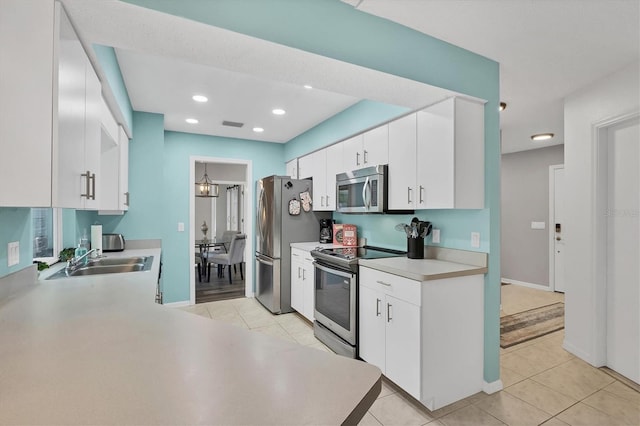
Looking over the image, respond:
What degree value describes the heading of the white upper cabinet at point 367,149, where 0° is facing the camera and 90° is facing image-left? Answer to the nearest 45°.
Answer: approximately 45°

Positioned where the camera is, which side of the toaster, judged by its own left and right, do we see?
right

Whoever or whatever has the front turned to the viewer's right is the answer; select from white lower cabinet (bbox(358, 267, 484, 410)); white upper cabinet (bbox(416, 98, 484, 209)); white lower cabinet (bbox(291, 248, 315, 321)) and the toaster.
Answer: the toaster

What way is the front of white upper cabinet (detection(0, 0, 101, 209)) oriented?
to the viewer's right

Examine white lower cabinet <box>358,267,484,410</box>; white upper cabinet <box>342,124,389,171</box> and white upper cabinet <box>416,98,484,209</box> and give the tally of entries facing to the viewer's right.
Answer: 0

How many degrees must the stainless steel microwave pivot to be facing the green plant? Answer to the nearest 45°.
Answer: approximately 45° to its right

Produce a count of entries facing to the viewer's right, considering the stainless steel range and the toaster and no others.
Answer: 1

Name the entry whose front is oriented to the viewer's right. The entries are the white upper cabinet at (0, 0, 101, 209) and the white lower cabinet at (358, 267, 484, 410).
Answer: the white upper cabinet

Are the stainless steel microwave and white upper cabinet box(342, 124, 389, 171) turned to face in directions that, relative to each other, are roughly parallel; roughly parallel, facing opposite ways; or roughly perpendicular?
roughly parallel

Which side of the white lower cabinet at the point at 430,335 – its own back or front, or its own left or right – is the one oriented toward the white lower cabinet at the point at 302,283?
right

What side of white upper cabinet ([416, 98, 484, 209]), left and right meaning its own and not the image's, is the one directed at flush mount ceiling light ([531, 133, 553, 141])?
back

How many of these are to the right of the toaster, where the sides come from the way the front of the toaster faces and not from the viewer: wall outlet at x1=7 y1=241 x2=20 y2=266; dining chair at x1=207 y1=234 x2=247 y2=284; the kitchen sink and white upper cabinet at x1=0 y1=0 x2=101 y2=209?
3

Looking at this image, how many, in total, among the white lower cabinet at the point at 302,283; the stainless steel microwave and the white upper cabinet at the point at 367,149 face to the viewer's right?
0

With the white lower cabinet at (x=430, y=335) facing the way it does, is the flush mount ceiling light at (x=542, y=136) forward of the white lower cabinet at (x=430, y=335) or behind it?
behind

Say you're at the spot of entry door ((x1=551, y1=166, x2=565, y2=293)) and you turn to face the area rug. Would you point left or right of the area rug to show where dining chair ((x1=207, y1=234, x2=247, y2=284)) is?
right

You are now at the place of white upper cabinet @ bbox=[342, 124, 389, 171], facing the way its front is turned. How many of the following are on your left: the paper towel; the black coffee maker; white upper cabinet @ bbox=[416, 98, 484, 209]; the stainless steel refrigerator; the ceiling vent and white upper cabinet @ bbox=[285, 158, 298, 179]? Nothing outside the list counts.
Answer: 1

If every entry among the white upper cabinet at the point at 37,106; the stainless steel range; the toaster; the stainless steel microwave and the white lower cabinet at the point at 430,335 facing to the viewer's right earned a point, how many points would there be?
2
